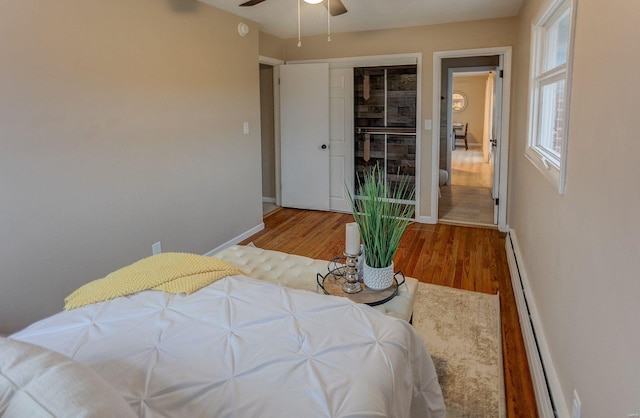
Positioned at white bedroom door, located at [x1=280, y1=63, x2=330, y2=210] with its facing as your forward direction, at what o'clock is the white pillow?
The white pillow is roughly at 12 o'clock from the white bedroom door.

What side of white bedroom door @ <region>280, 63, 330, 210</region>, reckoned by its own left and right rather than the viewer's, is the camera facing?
front

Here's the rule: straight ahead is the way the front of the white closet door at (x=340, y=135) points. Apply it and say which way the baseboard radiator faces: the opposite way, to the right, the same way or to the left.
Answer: to the right

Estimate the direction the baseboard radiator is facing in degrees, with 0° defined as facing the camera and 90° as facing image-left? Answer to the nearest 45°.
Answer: approximately 90°

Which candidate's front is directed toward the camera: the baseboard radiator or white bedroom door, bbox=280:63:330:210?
the white bedroom door

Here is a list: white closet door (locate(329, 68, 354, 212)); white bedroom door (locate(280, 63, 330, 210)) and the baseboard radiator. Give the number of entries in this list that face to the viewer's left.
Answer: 1

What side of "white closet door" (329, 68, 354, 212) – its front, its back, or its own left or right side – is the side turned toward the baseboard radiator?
front

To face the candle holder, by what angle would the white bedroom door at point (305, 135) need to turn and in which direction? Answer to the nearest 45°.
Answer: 0° — it already faces it

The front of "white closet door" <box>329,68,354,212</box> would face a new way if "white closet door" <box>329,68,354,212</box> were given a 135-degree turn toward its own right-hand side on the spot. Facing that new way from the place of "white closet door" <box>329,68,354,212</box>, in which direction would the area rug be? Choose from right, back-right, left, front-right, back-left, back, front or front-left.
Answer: back-left

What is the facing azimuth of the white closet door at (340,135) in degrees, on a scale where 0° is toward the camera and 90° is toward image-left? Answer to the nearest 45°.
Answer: approximately 0°

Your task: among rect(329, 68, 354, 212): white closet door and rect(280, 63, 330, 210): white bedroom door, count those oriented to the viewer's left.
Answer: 0
